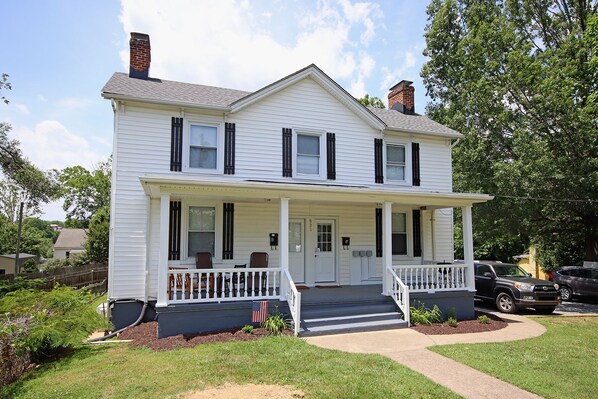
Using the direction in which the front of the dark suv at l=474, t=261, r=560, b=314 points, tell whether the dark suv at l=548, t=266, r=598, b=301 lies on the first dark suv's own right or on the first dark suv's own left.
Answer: on the first dark suv's own left

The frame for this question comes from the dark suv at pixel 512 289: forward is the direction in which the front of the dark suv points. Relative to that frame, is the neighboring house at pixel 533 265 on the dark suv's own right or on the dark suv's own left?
on the dark suv's own left

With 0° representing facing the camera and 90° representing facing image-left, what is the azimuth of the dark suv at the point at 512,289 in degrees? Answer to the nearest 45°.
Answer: approximately 315°

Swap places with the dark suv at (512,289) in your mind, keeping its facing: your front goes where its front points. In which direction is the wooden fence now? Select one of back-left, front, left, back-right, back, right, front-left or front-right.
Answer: back-right
